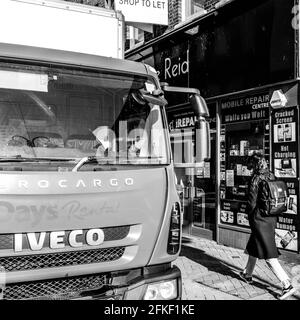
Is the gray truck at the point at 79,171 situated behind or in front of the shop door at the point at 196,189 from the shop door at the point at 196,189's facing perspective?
in front

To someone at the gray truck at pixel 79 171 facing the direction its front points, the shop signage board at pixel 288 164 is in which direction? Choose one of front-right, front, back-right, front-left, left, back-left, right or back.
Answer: back-left

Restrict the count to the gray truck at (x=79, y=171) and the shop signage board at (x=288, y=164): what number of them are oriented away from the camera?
0

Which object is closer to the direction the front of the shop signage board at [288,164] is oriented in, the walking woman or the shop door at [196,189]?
the walking woman

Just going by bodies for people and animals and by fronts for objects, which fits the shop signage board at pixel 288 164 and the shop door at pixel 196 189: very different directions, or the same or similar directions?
same or similar directions

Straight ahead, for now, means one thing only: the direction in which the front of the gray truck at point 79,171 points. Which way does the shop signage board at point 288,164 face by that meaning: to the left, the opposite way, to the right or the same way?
to the right

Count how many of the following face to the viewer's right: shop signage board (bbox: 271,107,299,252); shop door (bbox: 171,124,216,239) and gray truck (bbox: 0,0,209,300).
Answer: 0

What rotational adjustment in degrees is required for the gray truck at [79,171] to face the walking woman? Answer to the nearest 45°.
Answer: approximately 135° to its left

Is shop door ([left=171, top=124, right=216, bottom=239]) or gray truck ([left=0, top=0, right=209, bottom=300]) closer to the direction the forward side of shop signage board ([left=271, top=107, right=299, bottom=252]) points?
the gray truck

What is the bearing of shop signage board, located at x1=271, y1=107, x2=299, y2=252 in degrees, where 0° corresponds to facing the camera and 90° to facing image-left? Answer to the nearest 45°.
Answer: approximately 45°

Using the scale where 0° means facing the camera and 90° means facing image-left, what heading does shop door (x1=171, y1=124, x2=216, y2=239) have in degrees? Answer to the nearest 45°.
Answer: approximately 45°

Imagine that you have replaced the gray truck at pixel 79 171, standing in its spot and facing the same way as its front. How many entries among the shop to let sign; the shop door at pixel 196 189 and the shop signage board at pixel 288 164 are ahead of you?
0

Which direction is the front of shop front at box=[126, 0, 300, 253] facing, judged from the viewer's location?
facing the viewer and to the left of the viewer

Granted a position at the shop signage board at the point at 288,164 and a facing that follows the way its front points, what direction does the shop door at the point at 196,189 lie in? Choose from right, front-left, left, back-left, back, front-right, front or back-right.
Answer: right

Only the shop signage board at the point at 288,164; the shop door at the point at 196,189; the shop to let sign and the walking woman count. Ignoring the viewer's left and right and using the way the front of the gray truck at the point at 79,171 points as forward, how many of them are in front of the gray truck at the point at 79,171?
0

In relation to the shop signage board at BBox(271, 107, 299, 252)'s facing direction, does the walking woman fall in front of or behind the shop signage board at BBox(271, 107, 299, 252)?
in front

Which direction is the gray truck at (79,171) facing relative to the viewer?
toward the camera

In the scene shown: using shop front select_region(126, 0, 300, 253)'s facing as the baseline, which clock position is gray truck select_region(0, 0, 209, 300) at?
The gray truck is roughly at 11 o'clock from the shop front.
